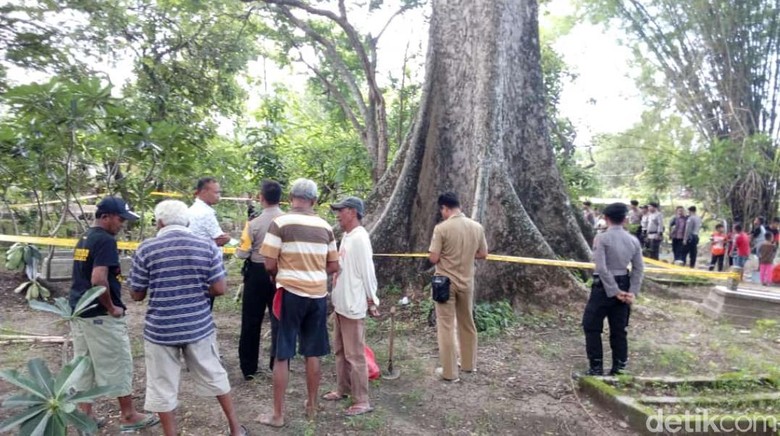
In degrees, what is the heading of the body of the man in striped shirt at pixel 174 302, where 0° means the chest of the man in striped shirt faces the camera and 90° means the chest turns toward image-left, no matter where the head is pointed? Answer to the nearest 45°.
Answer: approximately 180°

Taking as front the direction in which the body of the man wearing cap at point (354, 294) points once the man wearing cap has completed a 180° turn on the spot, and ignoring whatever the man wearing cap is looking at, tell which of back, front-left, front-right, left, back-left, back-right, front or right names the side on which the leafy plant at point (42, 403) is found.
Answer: back-right

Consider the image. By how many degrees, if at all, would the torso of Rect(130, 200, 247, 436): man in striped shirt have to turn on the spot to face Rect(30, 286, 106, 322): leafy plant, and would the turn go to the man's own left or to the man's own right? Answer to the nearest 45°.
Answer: approximately 135° to the man's own left

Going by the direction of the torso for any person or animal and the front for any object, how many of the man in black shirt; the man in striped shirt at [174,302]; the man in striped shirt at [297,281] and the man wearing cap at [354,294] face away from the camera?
2

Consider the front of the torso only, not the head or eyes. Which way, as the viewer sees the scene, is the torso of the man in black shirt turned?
to the viewer's right

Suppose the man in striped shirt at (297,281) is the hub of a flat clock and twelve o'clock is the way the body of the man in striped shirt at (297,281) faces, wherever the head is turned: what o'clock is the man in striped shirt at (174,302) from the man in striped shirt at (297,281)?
the man in striped shirt at (174,302) is roughly at 8 o'clock from the man in striped shirt at (297,281).

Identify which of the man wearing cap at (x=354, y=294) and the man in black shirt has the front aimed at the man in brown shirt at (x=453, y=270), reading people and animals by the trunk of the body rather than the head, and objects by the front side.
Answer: the man in black shirt

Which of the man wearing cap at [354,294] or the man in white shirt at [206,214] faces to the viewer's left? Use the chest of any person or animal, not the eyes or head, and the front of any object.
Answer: the man wearing cap

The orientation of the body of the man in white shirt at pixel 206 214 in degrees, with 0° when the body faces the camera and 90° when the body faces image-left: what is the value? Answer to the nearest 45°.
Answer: approximately 270°

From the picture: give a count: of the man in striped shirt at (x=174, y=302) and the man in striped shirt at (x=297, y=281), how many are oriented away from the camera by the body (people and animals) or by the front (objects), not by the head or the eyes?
2

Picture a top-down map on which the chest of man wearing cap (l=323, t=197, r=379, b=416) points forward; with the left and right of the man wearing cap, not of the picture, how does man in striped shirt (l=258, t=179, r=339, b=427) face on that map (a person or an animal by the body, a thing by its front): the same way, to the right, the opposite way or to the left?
to the right

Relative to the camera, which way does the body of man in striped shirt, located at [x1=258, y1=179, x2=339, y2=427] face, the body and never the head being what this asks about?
away from the camera

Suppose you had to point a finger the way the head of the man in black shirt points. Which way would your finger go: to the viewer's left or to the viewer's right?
to the viewer's right

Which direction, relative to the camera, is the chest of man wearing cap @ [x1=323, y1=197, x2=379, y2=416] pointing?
to the viewer's left

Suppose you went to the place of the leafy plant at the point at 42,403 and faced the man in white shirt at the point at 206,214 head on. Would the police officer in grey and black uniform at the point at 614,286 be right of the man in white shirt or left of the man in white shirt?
right

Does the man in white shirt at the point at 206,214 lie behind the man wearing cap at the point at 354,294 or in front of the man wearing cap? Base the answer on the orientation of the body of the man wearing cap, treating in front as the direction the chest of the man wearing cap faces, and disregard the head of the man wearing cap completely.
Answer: in front
